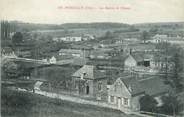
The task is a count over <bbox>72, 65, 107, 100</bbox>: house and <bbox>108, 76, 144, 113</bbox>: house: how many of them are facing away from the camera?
0

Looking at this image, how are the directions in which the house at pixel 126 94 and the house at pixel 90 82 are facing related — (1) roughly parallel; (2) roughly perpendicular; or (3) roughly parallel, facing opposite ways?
roughly parallel

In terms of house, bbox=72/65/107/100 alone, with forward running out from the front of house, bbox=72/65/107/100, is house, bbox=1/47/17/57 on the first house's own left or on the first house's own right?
on the first house's own right

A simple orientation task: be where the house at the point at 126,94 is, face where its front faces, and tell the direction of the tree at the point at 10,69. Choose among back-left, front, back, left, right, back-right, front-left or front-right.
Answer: front-right

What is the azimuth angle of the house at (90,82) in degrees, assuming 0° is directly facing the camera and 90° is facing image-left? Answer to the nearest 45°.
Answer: approximately 45°

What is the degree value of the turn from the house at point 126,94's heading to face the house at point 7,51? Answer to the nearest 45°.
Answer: approximately 45° to its right

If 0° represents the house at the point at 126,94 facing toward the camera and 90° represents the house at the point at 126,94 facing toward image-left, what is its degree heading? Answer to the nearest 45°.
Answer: approximately 45°

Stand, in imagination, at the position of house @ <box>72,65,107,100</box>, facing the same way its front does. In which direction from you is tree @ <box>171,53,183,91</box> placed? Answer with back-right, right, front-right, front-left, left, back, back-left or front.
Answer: back-left
